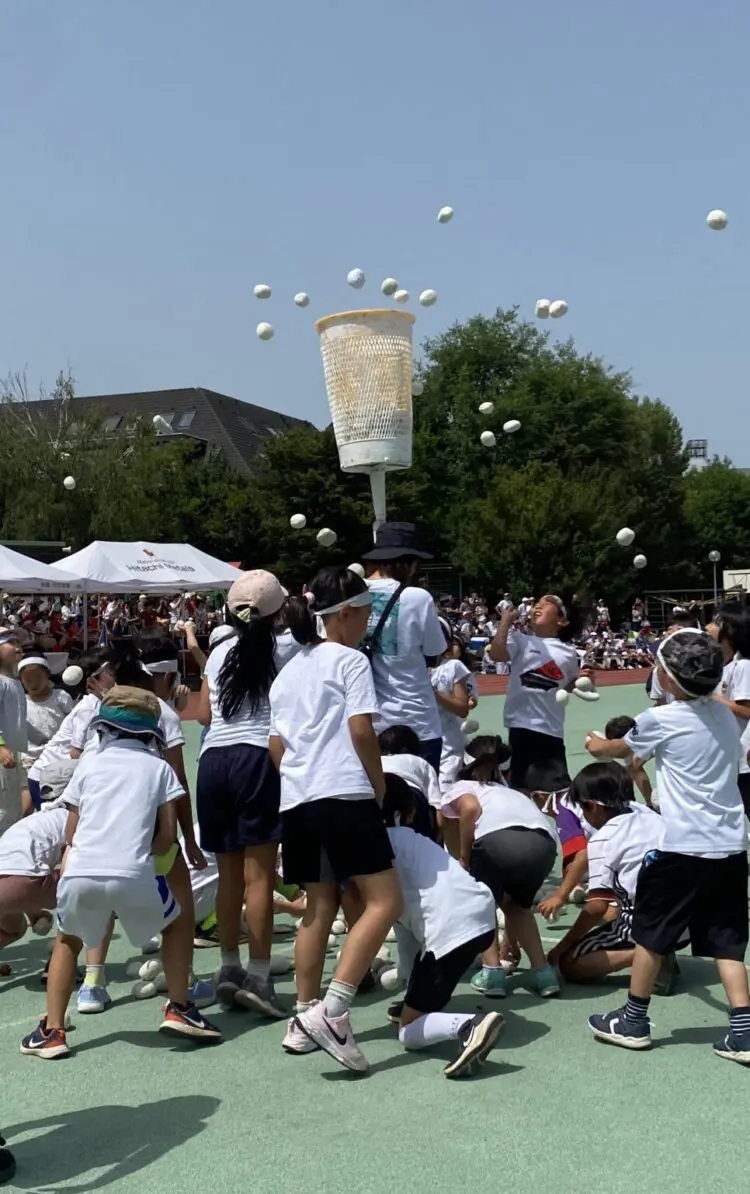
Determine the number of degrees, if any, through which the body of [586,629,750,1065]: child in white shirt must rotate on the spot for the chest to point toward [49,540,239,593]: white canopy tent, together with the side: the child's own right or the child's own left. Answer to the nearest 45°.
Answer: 0° — they already face it

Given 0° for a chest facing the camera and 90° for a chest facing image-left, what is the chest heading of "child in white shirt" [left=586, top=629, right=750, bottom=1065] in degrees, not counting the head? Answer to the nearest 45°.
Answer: approximately 135°
